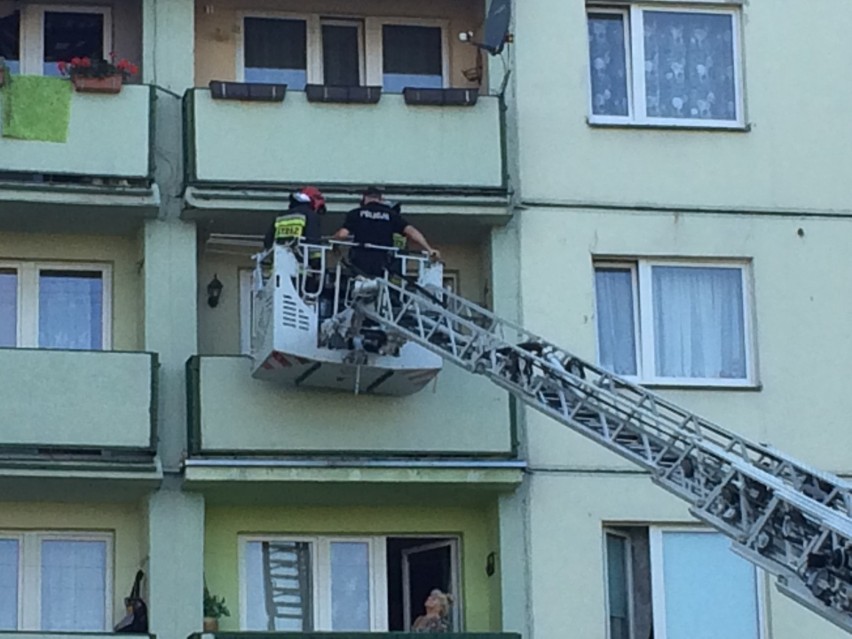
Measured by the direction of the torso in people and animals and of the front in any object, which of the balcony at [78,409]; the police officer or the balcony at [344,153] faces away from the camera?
the police officer

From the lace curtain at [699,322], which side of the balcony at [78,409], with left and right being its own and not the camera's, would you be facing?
left

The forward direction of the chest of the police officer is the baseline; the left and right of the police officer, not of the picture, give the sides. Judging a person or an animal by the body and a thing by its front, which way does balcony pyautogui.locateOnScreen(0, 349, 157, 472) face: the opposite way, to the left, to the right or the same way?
the opposite way

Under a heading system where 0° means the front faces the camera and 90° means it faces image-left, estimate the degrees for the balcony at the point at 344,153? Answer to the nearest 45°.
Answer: approximately 0°

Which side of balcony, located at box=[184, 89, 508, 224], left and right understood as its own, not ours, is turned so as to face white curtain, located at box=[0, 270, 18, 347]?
right

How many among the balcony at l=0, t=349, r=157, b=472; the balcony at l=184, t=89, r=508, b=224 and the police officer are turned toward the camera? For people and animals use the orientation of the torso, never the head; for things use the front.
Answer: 2

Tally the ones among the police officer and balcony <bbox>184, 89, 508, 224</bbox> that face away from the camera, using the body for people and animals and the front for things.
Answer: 1

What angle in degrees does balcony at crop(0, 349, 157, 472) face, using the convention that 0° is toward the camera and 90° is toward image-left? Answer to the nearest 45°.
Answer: approximately 0°

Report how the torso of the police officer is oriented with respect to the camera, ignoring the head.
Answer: away from the camera
